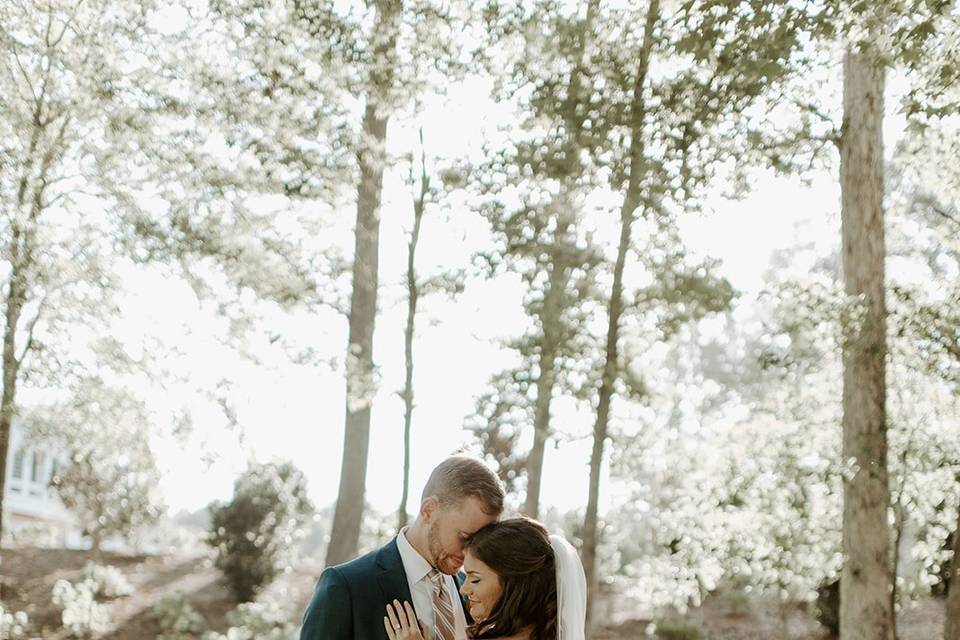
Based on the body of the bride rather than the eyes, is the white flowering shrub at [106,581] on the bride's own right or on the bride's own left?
on the bride's own right

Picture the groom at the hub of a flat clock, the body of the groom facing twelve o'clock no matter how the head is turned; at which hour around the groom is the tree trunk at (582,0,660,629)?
The tree trunk is roughly at 8 o'clock from the groom.

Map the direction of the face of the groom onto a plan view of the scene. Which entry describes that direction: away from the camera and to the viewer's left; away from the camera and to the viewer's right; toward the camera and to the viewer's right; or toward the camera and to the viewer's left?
toward the camera and to the viewer's right

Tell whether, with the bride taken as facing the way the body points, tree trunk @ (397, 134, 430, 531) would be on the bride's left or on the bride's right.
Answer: on the bride's right

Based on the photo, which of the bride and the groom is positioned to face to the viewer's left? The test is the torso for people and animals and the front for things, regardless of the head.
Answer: the bride

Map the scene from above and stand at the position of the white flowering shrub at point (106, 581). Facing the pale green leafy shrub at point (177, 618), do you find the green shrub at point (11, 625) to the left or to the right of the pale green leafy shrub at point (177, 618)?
right

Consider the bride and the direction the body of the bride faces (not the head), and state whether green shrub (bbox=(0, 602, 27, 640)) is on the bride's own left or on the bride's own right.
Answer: on the bride's own right

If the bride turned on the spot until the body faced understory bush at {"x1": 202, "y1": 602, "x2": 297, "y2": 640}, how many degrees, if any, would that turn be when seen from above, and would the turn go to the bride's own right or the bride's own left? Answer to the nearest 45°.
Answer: approximately 90° to the bride's own right

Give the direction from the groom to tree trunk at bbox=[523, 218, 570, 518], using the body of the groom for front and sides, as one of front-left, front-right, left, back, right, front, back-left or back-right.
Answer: back-left
